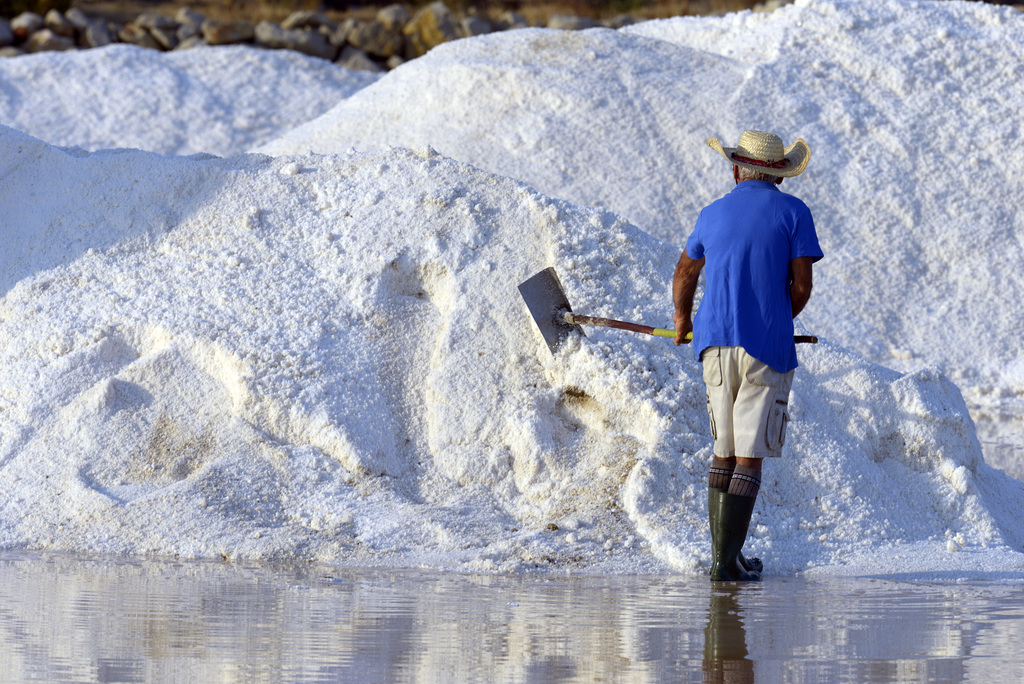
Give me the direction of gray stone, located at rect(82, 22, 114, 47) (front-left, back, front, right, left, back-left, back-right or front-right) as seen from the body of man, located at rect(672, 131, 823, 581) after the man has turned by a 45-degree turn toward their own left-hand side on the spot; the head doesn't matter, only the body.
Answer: front

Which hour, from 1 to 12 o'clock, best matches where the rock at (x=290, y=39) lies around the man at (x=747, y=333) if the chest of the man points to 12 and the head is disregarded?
The rock is roughly at 11 o'clock from the man.

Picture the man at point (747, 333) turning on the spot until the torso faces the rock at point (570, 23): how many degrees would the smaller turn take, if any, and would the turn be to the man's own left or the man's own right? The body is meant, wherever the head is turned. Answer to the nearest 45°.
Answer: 0° — they already face it

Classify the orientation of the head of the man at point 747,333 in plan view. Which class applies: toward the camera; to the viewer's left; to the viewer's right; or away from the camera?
away from the camera

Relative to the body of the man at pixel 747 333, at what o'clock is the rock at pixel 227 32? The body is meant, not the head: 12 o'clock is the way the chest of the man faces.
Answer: The rock is roughly at 11 o'clock from the man.

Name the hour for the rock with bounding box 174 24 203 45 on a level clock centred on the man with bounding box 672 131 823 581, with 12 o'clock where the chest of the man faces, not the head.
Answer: The rock is roughly at 11 o'clock from the man.

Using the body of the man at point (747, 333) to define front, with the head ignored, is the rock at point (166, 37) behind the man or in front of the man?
in front

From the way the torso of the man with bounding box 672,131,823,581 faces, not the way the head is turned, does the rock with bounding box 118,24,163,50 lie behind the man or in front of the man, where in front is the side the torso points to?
in front

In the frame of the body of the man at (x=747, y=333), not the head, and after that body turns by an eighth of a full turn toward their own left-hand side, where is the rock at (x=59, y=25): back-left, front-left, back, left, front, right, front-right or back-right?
front

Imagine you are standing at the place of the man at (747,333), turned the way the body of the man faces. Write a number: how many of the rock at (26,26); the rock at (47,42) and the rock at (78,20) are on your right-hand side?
0

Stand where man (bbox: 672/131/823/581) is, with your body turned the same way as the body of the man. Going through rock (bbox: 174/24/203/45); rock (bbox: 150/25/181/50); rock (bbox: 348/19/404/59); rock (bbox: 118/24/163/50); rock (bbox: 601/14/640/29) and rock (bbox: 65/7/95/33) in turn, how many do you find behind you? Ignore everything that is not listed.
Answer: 0

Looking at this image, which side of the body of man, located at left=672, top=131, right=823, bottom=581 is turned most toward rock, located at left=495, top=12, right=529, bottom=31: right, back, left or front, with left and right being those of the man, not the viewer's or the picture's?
front

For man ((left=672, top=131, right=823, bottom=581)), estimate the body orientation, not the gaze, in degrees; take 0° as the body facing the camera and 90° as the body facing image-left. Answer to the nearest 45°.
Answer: approximately 180°

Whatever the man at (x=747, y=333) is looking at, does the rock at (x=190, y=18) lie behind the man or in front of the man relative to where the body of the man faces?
in front

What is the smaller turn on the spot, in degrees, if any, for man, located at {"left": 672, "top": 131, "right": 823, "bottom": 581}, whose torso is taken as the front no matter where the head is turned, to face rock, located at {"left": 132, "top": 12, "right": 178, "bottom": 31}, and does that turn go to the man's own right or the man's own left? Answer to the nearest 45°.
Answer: approximately 45° to the man's own left

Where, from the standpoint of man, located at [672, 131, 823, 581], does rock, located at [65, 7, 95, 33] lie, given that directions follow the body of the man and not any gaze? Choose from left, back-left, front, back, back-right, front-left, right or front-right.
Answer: front-left

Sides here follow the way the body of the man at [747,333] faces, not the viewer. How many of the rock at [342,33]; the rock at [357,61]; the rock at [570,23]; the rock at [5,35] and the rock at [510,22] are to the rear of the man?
0

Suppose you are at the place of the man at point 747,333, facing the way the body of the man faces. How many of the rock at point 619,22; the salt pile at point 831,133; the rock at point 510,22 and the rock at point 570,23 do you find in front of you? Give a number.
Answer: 4

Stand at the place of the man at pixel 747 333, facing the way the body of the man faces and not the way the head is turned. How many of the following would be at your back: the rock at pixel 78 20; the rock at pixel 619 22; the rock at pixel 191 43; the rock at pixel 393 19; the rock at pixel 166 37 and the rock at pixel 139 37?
0
